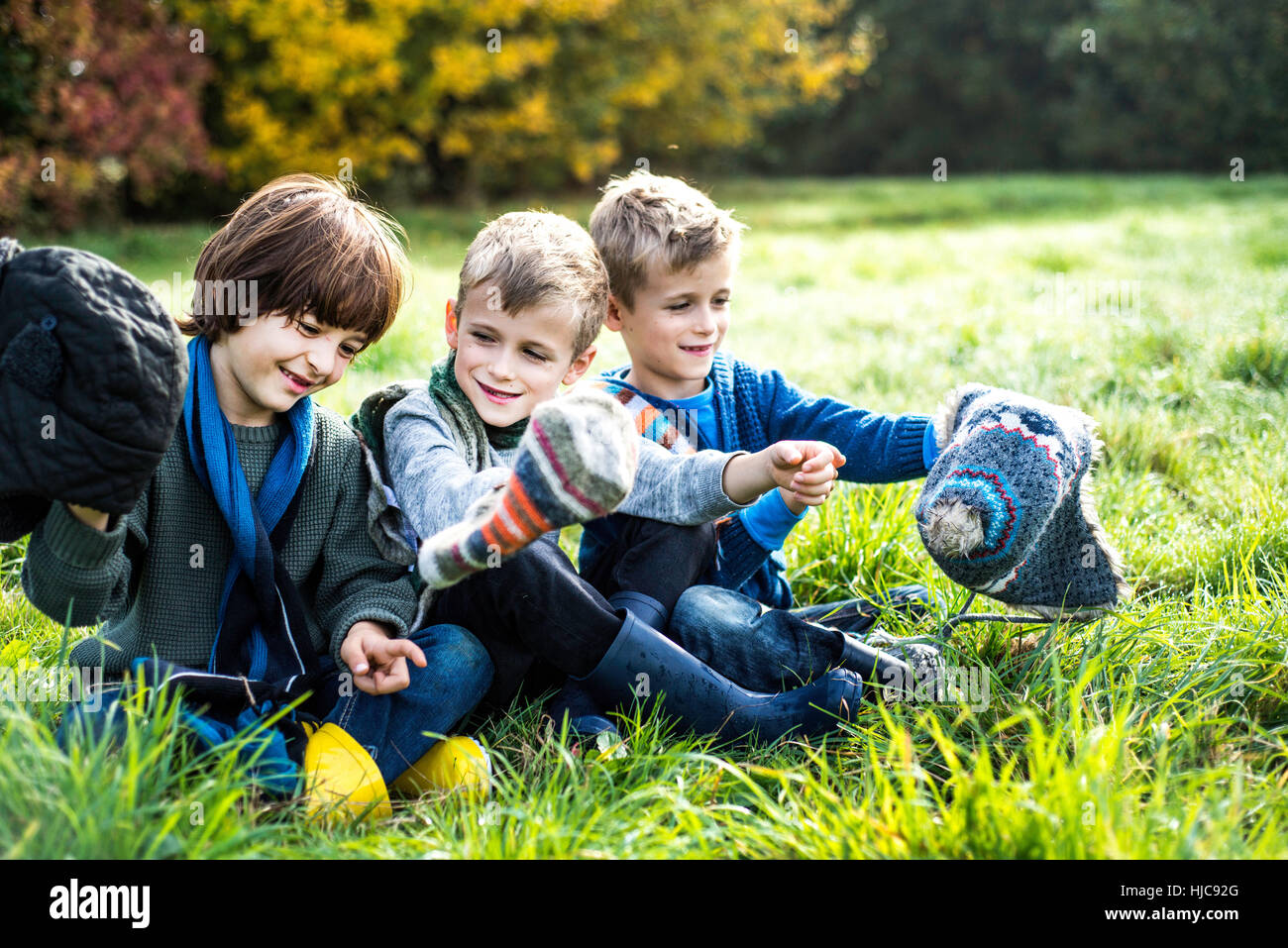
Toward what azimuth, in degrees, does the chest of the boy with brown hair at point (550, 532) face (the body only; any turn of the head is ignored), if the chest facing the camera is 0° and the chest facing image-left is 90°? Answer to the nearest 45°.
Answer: approximately 315°

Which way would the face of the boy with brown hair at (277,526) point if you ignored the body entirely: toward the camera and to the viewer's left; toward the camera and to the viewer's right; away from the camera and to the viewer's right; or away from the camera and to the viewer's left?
toward the camera and to the viewer's right

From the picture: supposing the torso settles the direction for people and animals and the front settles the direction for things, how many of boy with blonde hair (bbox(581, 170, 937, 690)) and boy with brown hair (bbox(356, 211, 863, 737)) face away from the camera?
0

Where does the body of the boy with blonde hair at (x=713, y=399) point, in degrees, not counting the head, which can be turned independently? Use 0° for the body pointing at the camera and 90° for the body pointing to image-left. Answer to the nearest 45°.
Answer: approximately 315°

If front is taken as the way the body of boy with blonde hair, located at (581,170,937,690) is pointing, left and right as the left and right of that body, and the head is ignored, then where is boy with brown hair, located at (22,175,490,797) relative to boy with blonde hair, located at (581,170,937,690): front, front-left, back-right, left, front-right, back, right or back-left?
right
